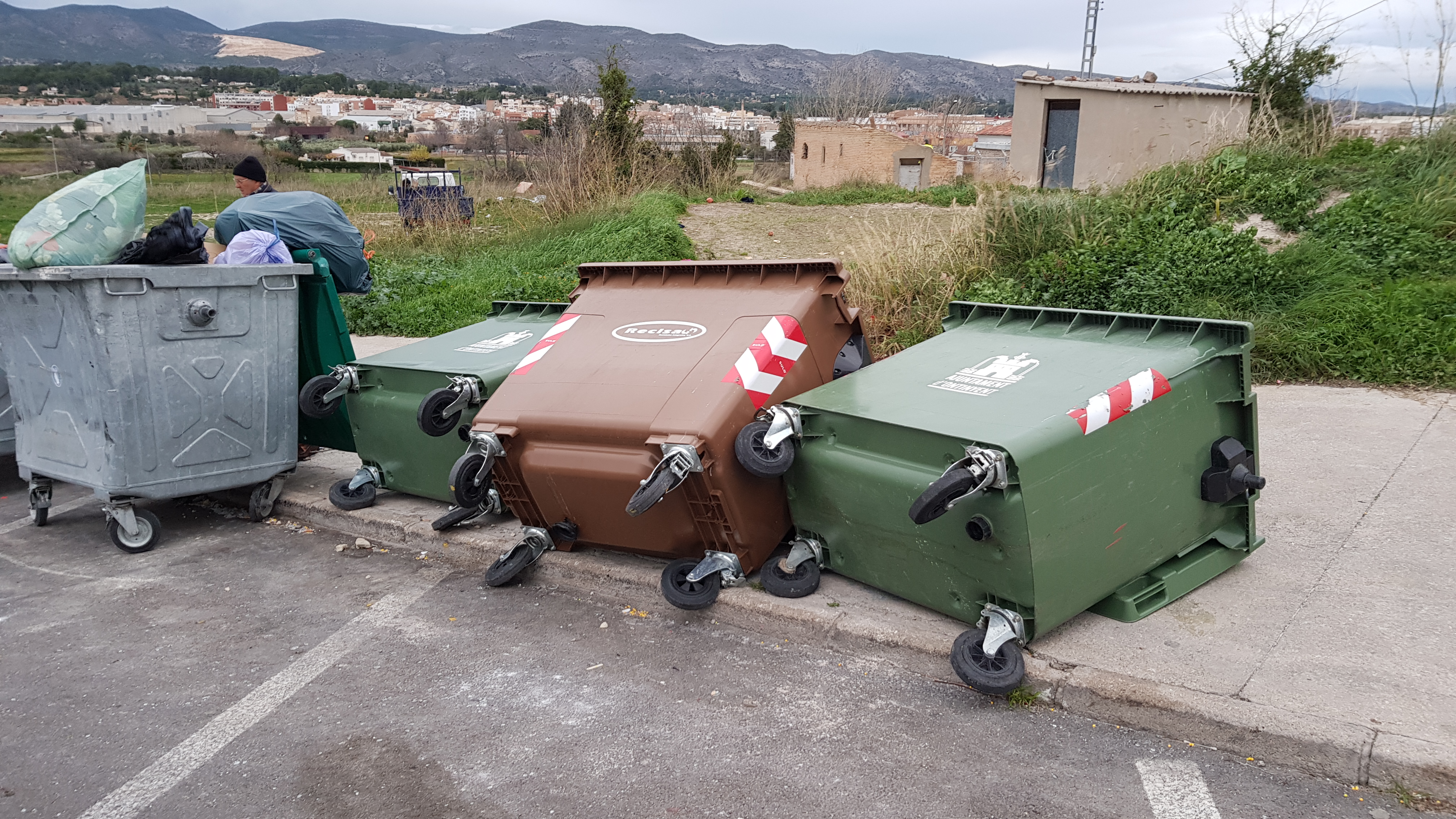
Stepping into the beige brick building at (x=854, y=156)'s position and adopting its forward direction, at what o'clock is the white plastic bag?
The white plastic bag is roughly at 12 o'clock from the beige brick building.

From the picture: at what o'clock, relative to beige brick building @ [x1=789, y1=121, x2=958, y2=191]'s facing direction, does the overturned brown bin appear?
The overturned brown bin is roughly at 12 o'clock from the beige brick building.

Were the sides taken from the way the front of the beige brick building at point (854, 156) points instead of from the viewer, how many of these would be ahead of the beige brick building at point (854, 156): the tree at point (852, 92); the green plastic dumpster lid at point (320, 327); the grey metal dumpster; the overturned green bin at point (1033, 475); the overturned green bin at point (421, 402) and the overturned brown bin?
5

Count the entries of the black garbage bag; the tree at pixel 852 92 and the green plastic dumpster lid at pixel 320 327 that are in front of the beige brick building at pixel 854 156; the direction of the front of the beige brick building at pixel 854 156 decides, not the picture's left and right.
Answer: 2

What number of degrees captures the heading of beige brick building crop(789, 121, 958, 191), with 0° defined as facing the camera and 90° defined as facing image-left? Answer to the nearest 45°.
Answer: approximately 0°

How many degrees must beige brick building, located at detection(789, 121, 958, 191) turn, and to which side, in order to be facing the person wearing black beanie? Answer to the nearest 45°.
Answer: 0° — it already faces them

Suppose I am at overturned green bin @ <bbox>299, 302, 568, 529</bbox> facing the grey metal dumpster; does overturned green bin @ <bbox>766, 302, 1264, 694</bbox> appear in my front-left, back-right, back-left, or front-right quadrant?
back-left

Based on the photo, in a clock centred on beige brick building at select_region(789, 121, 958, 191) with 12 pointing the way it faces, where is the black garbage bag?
The black garbage bag is roughly at 12 o'clock from the beige brick building.

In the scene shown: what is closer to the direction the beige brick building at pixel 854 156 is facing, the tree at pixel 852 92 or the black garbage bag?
the black garbage bag

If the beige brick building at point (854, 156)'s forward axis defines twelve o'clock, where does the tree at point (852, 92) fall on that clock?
The tree is roughly at 6 o'clock from the beige brick building.

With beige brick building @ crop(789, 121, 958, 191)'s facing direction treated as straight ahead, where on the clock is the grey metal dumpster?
The grey metal dumpster is roughly at 12 o'clock from the beige brick building.

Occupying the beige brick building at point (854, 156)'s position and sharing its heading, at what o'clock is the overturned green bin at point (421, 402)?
The overturned green bin is roughly at 12 o'clock from the beige brick building.
